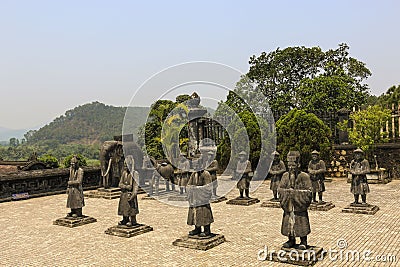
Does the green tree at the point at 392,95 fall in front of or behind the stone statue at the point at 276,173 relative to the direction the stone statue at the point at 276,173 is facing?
behind

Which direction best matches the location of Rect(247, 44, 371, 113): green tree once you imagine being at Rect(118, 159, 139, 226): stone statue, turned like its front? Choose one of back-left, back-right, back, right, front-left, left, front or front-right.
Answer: back

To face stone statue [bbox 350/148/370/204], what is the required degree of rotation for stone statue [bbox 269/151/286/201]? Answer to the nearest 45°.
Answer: approximately 90° to its left

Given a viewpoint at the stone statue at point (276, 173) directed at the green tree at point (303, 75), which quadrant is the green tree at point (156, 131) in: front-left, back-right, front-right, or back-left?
front-left

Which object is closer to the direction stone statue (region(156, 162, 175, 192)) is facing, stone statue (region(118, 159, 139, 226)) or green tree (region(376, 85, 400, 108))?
the stone statue

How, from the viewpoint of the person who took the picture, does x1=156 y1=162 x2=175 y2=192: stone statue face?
facing the viewer and to the left of the viewer

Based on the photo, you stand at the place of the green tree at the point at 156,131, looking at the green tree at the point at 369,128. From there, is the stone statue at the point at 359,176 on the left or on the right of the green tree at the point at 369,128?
right

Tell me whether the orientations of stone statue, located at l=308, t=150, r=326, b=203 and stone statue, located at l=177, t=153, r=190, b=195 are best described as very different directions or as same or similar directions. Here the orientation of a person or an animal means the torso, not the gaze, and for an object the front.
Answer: same or similar directions

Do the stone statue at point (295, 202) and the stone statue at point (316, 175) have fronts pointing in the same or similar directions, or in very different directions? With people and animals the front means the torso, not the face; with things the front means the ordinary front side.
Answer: same or similar directions

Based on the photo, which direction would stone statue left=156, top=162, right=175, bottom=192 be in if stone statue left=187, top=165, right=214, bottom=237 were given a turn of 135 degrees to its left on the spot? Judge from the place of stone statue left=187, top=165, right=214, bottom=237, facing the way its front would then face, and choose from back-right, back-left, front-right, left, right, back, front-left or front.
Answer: left

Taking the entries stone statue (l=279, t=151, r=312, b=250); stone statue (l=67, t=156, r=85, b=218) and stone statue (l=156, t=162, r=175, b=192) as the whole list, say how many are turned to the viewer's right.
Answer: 0

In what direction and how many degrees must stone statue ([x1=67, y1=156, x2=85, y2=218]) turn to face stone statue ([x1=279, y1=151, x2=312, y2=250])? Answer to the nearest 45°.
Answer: approximately 90° to its left

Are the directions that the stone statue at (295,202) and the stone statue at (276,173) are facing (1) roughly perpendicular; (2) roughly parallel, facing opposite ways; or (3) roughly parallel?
roughly parallel

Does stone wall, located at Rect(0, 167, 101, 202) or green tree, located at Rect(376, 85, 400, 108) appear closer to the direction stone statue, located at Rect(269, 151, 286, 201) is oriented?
the stone wall

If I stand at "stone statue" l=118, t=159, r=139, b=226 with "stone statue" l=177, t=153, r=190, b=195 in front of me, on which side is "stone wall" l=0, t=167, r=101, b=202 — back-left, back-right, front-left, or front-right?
front-left

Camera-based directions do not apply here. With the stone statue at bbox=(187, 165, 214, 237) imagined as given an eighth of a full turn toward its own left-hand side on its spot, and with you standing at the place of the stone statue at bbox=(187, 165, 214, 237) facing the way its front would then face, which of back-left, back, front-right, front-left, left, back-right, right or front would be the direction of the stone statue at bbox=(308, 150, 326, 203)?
back-left

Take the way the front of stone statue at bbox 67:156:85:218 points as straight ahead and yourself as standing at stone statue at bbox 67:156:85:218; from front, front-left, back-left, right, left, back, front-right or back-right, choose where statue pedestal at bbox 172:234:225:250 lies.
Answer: left
